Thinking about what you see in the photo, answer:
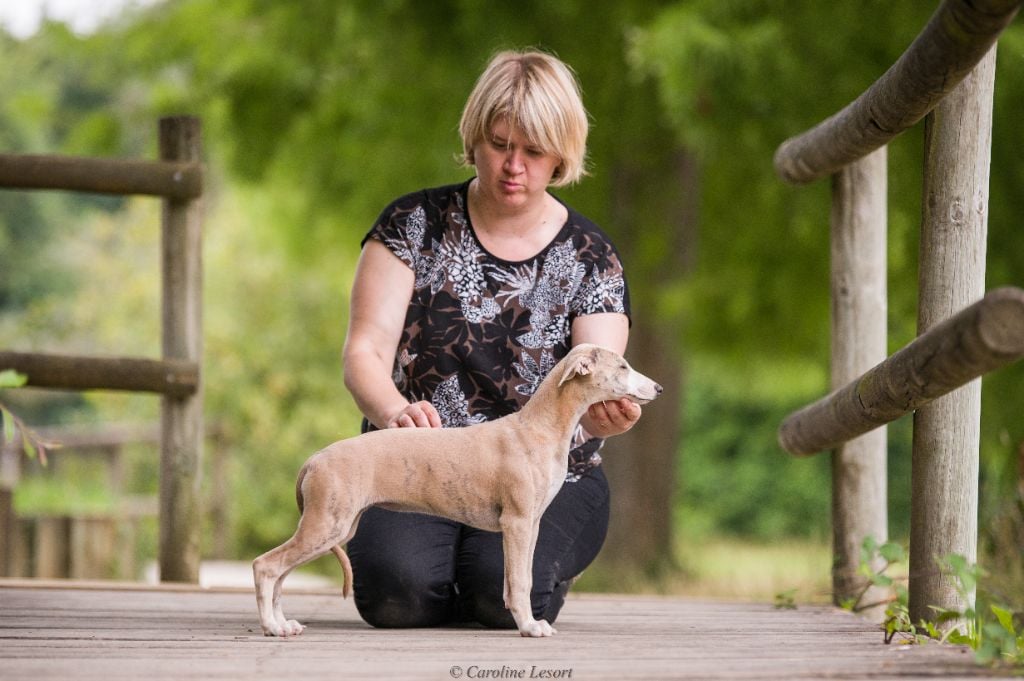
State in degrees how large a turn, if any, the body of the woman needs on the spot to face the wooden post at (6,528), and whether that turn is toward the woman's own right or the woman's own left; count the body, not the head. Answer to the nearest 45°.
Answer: approximately 135° to the woman's own right

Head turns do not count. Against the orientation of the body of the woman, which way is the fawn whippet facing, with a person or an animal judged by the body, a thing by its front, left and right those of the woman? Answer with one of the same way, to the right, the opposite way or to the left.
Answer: to the left

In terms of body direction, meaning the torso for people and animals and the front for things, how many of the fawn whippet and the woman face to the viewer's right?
1

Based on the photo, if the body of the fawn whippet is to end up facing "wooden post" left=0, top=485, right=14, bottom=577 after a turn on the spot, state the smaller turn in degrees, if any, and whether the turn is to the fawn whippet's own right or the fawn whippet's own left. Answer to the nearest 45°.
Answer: approximately 135° to the fawn whippet's own left

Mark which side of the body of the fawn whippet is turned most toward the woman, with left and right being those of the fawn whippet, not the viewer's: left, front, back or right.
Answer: left

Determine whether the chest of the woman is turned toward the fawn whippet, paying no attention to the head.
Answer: yes

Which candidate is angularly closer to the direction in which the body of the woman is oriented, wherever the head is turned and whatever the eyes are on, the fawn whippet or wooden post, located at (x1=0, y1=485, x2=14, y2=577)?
the fawn whippet

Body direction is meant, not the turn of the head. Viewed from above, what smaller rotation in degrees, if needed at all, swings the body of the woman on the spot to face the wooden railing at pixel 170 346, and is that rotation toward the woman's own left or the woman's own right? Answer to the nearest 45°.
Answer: approximately 135° to the woman's own right

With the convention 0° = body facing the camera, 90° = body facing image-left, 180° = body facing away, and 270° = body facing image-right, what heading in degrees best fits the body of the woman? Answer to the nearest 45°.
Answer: approximately 0°

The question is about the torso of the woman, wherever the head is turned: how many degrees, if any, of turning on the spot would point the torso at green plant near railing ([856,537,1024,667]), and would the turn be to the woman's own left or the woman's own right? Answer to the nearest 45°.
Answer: approximately 45° to the woman's own left

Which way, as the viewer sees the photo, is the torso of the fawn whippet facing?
to the viewer's right
